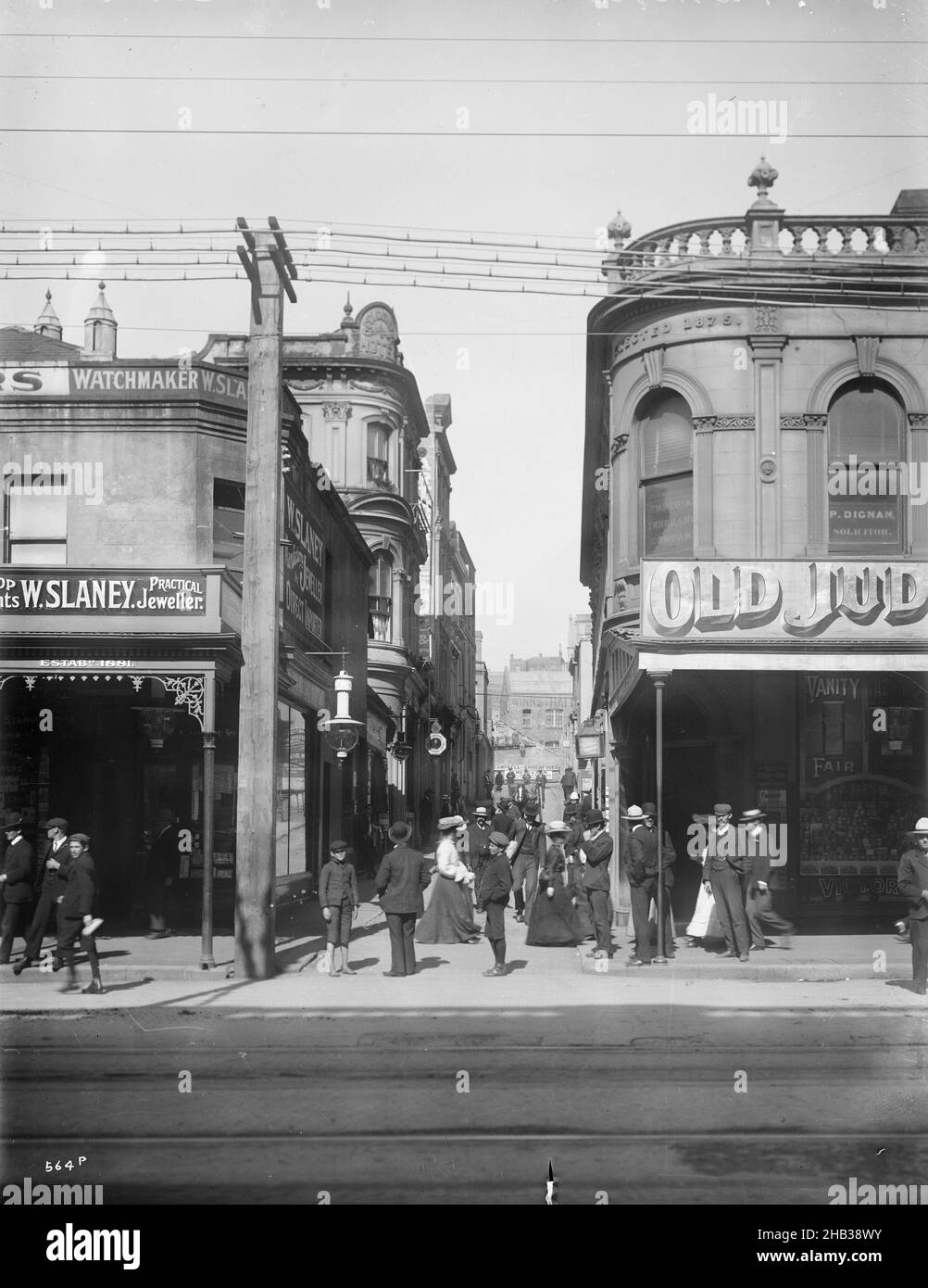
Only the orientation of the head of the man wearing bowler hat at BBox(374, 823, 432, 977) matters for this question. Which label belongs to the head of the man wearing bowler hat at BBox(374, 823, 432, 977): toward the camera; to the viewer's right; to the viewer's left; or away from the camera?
away from the camera

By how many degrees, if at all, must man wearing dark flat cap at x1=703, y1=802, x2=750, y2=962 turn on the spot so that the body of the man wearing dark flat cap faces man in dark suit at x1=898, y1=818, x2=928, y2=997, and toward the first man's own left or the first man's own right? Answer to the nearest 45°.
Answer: approximately 45° to the first man's own left

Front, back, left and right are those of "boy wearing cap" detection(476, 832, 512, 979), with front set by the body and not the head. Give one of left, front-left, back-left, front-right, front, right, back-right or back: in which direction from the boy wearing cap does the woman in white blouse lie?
right

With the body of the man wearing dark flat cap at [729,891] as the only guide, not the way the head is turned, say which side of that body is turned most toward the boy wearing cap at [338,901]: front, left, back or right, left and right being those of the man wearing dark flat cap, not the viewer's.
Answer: right

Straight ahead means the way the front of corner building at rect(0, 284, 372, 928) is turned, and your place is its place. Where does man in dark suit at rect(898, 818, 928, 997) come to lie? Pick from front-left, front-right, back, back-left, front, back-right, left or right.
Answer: front-left
